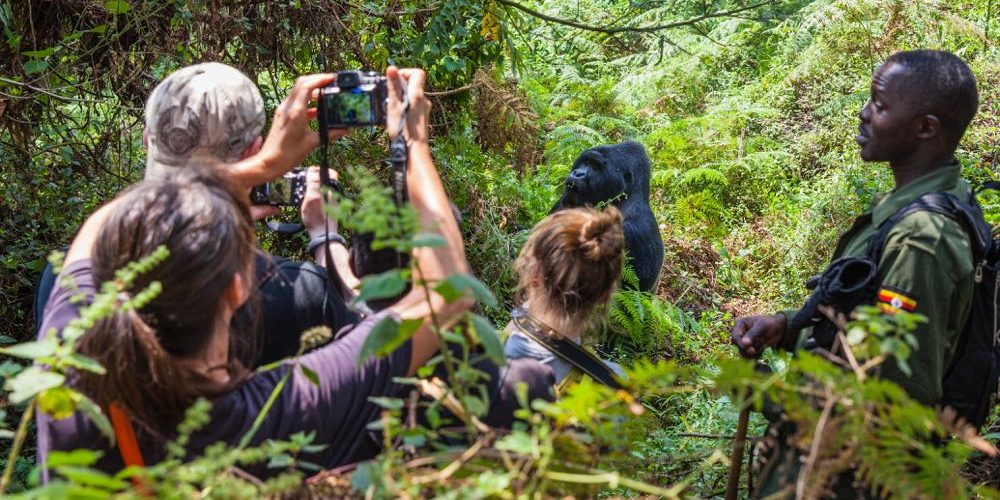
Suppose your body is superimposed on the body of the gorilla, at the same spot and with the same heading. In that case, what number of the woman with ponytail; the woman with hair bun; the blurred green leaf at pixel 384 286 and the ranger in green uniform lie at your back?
0

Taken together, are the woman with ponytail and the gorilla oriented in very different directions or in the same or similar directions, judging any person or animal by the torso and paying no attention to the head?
very different directions

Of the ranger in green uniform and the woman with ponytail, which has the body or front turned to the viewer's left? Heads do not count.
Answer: the ranger in green uniform

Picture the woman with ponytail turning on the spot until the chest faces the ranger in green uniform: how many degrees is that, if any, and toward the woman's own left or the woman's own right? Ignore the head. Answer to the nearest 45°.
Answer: approximately 45° to the woman's own right

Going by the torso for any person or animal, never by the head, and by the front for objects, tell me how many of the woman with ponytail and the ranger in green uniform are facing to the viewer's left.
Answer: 1

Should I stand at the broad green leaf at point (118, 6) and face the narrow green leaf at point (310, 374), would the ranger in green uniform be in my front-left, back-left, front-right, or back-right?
front-left

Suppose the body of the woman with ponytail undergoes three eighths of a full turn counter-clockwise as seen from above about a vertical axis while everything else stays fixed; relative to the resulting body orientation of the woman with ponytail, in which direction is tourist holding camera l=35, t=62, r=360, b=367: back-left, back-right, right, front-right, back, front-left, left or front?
right

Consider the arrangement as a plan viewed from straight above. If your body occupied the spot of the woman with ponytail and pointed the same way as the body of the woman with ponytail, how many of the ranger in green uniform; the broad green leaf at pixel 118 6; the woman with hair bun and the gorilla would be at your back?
0

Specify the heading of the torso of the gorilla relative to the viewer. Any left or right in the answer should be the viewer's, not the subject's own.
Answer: facing the viewer and to the left of the viewer

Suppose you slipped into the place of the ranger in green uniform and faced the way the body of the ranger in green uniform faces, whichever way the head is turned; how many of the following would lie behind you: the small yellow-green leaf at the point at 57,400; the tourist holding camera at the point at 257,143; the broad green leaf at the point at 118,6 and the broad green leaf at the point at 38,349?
0

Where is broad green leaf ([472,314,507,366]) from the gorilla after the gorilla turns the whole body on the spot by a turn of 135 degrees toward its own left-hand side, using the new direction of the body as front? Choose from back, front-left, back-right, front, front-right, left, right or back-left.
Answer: right

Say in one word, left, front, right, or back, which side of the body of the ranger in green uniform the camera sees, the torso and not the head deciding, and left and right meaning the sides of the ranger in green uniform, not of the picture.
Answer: left

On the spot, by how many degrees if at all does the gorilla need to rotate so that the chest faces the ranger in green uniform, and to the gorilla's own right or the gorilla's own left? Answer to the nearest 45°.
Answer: approximately 45° to the gorilla's own left

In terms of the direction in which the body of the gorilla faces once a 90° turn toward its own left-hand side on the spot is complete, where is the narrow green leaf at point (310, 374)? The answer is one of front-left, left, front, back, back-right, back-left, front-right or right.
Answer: front-right

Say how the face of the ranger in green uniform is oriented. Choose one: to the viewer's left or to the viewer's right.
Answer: to the viewer's left

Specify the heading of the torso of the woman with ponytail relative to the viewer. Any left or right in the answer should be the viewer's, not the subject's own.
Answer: facing away from the viewer and to the right of the viewer

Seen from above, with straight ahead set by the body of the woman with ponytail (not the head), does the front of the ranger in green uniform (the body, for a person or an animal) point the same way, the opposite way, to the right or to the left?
to the left
